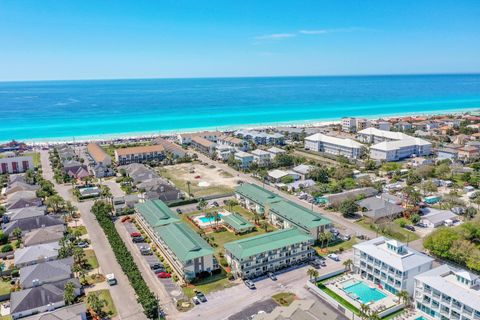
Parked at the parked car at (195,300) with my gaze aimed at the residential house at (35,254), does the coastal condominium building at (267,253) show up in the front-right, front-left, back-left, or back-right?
back-right

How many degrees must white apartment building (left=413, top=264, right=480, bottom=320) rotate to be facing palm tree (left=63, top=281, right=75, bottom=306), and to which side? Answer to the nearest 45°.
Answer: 0° — it already faces it

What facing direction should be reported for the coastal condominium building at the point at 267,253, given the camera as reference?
facing the viewer and to the right of the viewer

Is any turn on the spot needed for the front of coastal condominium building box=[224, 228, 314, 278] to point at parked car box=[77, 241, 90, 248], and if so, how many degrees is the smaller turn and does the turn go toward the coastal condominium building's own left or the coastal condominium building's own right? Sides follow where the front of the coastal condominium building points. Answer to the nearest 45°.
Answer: approximately 135° to the coastal condominium building's own right

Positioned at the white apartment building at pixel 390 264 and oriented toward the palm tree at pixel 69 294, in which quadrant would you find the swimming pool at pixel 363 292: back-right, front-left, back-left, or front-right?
front-left

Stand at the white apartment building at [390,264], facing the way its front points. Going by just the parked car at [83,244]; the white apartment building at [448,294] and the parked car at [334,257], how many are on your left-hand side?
1

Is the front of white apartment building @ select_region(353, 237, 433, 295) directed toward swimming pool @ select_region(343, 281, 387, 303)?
yes

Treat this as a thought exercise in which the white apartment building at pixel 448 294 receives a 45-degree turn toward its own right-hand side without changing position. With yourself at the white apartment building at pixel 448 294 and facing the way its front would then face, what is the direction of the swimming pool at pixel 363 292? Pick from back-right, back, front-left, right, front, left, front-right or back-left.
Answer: front

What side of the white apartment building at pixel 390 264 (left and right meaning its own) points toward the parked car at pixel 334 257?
right

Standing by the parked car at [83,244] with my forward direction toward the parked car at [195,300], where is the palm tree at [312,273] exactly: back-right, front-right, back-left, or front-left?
front-left

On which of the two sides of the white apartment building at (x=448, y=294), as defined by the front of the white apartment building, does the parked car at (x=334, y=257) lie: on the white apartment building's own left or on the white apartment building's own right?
on the white apartment building's own right

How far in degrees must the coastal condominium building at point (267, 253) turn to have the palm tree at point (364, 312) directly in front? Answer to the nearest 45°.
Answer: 0° — it already faces it

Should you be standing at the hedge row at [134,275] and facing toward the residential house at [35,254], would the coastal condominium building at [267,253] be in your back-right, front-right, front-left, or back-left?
back-right

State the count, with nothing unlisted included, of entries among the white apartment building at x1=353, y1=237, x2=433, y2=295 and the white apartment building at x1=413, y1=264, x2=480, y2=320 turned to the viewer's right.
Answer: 0

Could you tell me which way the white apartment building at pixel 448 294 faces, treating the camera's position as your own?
facing the viewer and to the left of the viewer
